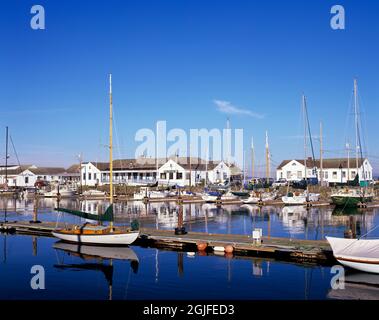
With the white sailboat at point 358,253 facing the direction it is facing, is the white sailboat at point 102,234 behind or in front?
in front

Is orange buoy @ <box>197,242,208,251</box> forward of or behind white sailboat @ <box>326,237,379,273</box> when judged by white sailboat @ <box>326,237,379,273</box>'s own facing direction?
forward

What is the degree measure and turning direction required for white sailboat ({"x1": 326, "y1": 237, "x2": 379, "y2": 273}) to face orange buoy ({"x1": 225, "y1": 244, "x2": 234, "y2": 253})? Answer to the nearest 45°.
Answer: approximately 45° to its right

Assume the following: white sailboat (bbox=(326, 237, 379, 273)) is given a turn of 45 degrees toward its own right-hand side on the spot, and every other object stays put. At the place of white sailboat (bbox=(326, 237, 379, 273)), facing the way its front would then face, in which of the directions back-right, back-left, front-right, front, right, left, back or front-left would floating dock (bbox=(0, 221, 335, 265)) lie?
front

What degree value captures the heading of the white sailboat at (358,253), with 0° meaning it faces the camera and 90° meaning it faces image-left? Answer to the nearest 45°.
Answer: approximately 90°
